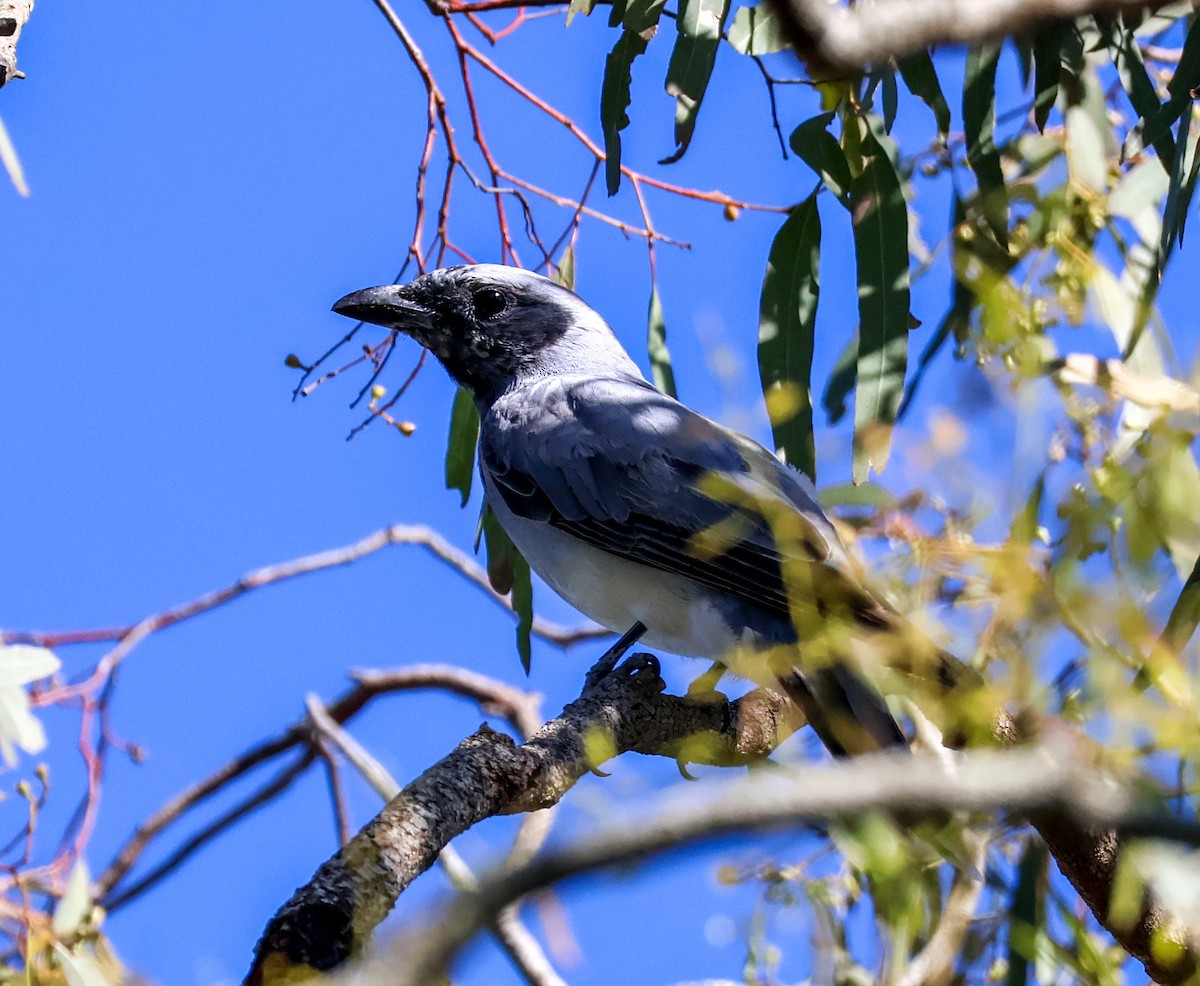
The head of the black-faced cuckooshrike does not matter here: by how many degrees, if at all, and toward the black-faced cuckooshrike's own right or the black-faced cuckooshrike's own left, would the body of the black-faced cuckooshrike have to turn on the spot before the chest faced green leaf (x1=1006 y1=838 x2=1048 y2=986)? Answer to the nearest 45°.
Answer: approximately 135° to the black-faced cuckooshrike's own left

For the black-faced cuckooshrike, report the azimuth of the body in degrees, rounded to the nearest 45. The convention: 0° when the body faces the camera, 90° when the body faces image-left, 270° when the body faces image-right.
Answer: approximately 90°

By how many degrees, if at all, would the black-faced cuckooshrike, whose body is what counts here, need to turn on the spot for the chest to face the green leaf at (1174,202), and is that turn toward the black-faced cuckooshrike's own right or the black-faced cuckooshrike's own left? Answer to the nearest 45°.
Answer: approximately 135° to the black-faced cuckooshrike's own left

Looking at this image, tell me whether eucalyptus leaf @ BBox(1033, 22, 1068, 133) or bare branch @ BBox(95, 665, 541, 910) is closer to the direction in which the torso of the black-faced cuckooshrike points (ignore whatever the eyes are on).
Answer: the bare branch
